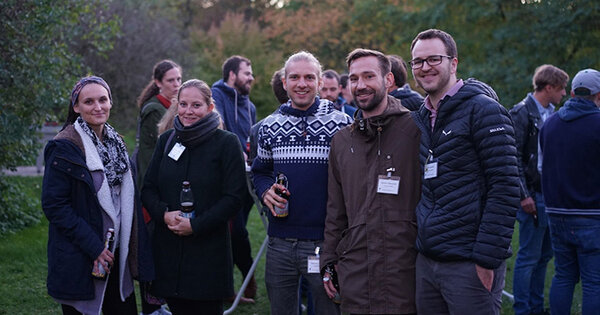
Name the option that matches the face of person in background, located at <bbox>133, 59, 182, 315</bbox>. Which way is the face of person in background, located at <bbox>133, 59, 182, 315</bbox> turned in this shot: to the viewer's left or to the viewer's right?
to the viewer's right

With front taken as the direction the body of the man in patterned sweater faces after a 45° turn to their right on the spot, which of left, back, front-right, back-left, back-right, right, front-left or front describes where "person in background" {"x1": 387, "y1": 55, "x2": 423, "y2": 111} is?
back

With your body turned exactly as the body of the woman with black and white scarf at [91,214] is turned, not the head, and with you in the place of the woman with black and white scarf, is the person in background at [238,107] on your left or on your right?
on your left

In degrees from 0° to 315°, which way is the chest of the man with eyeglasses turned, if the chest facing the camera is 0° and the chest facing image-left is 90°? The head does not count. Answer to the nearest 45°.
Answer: approximately 45°

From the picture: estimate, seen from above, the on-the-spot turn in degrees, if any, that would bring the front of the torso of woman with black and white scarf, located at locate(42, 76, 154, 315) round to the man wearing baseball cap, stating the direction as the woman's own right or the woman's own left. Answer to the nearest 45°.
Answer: approximately 45° to the woman's own left

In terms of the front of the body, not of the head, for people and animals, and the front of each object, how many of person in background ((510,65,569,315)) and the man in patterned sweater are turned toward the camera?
1

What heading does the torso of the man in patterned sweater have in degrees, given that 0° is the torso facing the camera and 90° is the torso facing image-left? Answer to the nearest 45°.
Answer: approximately 0°

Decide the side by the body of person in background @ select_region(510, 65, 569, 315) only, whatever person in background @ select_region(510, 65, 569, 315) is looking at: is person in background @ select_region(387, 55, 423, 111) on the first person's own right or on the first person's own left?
on the first person's own right
